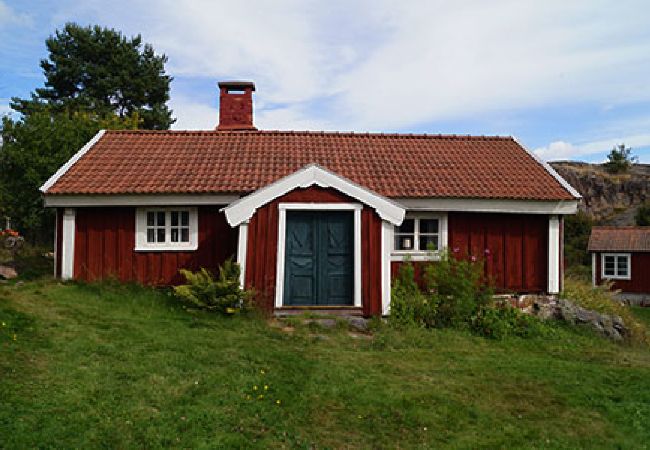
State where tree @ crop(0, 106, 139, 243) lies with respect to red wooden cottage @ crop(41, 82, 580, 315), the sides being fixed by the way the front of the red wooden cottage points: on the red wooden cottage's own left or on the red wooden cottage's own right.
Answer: on the red wooden cottage's own right

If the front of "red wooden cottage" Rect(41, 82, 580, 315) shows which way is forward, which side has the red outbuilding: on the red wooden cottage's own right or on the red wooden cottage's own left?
on the red wooden cottage's own left

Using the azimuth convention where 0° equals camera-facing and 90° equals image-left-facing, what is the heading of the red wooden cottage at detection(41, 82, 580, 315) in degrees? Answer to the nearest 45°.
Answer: approximately 0°

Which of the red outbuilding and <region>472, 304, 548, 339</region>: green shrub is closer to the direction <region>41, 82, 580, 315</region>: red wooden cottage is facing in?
the green shrub

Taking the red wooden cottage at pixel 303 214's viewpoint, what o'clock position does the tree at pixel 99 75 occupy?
The tree is roughly at 5 o'clock from the red wooden cottage.

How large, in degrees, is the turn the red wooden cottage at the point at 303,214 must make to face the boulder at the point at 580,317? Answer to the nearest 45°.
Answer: approximately 90° to its left

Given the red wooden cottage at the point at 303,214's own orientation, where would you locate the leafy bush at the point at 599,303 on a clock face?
The leafy bush is roughly at 9 o'clock from the red wooden cottage.

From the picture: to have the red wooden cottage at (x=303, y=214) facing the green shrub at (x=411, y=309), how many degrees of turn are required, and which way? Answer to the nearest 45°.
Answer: approximately 45° to its left

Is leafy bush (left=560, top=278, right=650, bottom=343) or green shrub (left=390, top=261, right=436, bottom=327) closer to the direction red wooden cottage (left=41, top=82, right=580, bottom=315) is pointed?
the green shrub

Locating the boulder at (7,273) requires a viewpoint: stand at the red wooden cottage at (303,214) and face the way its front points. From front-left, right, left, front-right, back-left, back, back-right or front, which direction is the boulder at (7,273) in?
right

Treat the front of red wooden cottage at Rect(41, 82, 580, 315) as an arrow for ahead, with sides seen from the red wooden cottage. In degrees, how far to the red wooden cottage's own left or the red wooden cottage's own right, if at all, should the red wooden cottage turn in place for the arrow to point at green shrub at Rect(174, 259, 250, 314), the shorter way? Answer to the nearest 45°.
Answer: approximately 45° to the red wooden cottage's own right

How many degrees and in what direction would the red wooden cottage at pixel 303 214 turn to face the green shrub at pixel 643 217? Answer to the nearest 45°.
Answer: approximately 135° to its left

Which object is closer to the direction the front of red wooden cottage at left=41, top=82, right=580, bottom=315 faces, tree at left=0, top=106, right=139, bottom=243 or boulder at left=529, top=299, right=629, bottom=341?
the boulder
